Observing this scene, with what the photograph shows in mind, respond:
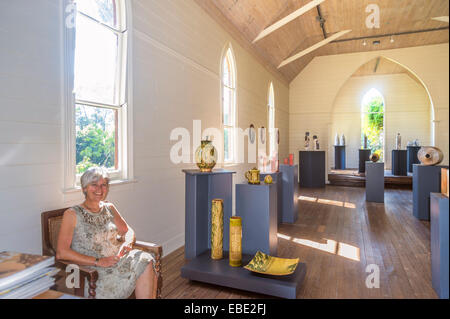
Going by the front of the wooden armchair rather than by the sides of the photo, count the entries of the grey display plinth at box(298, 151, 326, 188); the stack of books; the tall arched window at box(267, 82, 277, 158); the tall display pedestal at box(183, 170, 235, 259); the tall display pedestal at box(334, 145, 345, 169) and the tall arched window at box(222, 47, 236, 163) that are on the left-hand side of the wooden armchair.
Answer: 5

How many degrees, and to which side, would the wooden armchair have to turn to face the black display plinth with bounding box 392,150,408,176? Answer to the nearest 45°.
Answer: approximately 90° to its left

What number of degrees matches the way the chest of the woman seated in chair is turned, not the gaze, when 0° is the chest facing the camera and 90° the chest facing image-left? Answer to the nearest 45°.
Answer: approximately 315°

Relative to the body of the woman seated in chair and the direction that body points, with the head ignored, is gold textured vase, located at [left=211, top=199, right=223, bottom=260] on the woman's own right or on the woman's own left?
on the woman's own left

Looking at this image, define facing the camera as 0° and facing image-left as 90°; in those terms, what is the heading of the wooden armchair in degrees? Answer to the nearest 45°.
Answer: approximately 315°

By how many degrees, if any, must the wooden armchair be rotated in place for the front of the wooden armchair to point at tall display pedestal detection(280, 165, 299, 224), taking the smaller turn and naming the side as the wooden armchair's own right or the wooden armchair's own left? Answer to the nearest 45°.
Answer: approximately 90° to the wooden armchair's own left

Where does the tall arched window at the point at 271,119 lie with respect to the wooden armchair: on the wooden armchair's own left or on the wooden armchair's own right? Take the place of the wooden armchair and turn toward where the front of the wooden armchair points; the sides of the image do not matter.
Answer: on the wooden armchair's own left

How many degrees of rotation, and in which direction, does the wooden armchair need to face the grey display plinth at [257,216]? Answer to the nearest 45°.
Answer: approximately 45° to its left

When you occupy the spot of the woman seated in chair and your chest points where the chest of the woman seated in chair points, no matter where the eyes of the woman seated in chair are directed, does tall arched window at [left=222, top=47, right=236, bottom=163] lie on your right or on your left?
on your left
